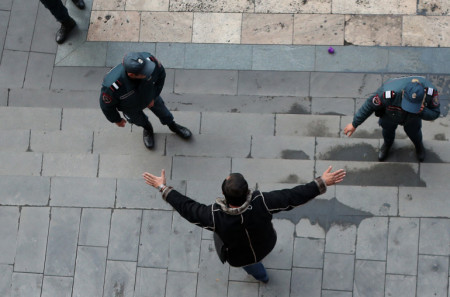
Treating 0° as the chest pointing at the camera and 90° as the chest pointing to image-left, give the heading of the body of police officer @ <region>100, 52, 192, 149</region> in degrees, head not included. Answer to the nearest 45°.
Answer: approximately 315°

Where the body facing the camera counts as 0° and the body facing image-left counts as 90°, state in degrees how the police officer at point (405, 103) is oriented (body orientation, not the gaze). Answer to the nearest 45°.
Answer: approximately 0°

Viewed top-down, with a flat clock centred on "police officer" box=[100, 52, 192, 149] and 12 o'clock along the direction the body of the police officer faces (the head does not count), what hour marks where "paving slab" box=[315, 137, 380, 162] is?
The paving slab is roughly at 10 o'clock from the police officer.

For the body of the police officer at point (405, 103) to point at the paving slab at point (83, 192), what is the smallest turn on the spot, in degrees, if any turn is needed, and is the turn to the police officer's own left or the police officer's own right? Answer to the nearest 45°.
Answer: approximately 45° to the police officer's own right

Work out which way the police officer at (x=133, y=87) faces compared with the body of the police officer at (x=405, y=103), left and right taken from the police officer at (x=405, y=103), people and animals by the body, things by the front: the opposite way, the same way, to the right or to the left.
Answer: to the left

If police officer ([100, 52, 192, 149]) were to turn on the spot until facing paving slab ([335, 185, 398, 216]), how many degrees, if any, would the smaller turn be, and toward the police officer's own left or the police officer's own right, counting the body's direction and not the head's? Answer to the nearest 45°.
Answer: approximately 45° to the police officer's own left

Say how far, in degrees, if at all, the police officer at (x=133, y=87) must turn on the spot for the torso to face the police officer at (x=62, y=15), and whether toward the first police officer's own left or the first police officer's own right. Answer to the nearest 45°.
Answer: approximately 180°
